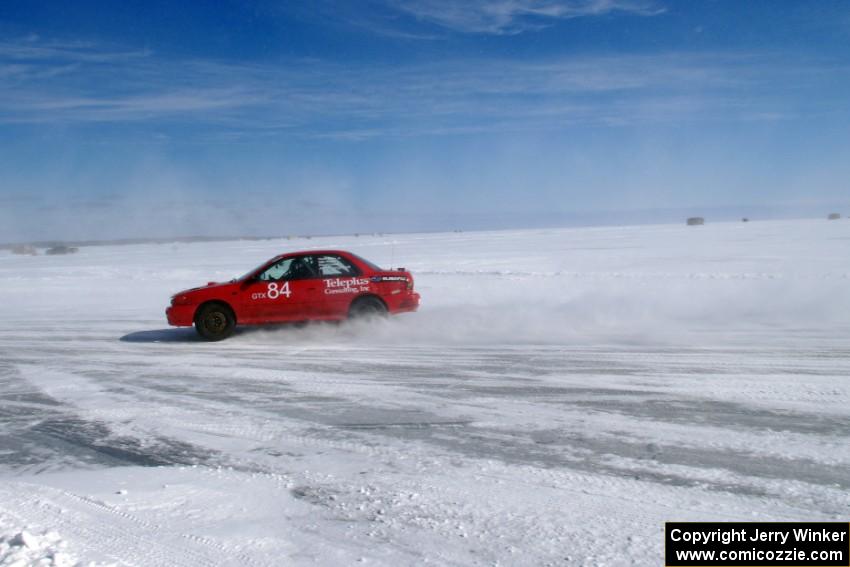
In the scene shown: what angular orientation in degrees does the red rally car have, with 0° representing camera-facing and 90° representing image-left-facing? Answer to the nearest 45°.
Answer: approximately 90°
